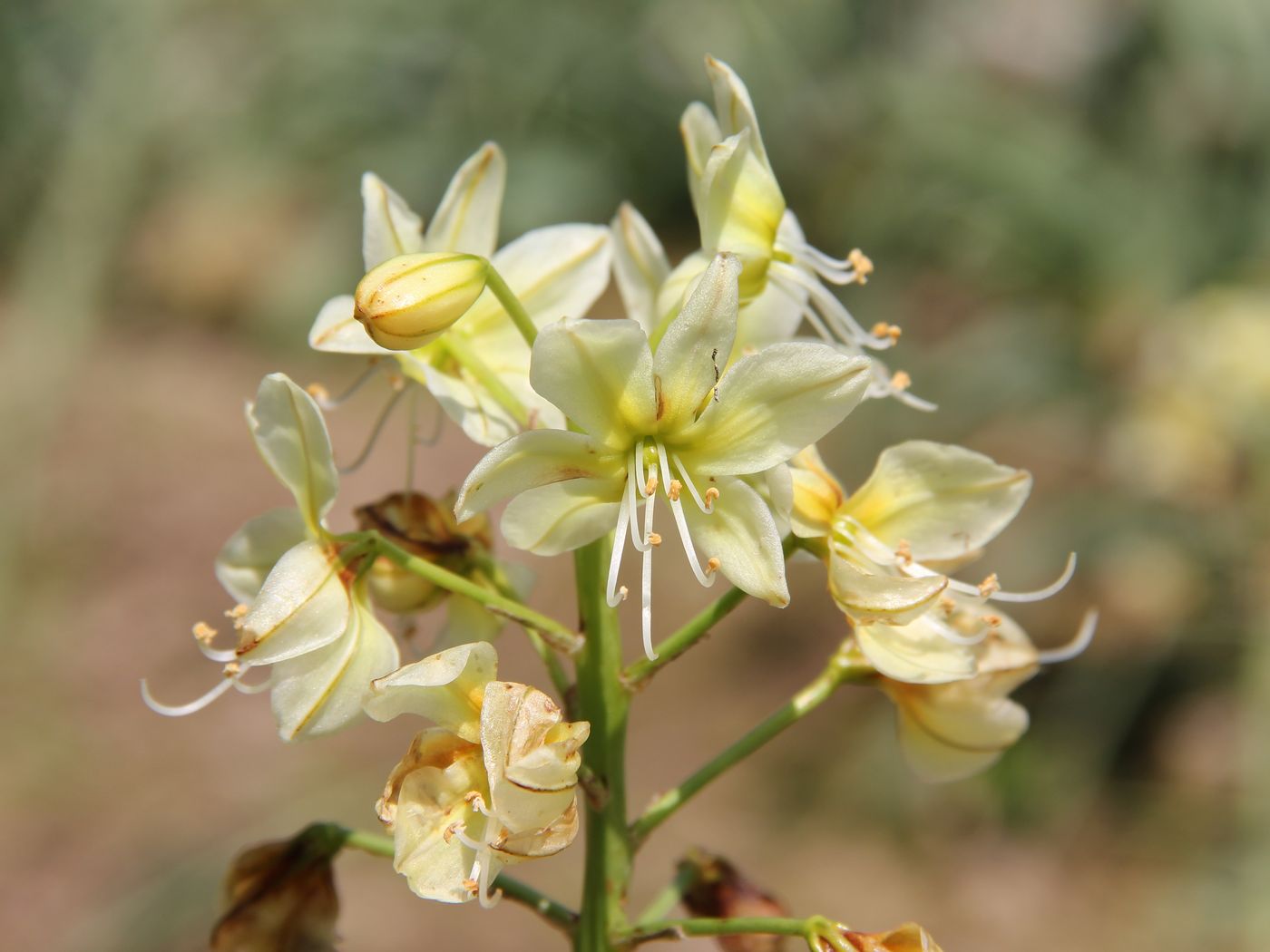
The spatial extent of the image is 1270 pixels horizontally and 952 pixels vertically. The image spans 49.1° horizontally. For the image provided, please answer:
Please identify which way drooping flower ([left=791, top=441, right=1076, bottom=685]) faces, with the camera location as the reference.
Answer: facing the viewer and to the right of the viewer

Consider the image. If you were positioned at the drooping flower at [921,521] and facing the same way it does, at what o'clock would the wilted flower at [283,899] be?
The wilted flower is roughly at 4 o'clock from the drooping flower.
